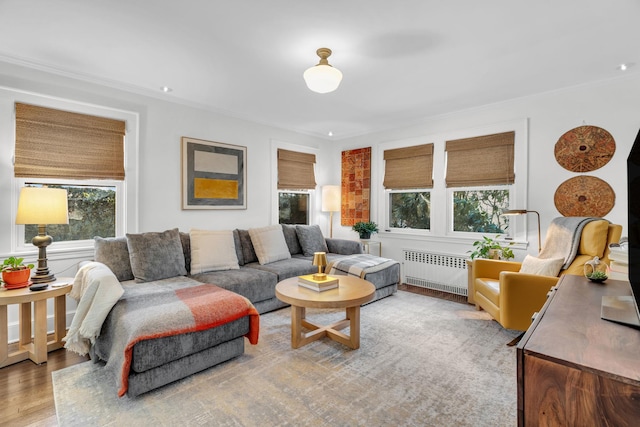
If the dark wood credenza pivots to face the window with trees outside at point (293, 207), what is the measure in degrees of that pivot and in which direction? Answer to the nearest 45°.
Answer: approximately 45° to its right

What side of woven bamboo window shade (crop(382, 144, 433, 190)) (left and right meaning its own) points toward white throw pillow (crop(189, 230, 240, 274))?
front

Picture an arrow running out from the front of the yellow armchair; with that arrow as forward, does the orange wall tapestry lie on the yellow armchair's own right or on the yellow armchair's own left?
on the yellow armchair's own right

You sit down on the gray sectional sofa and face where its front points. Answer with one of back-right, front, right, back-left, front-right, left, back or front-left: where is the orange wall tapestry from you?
left

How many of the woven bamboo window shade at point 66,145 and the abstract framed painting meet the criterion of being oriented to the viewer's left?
0

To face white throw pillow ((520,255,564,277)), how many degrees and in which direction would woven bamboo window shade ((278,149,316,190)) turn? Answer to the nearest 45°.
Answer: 0° — it already faces it

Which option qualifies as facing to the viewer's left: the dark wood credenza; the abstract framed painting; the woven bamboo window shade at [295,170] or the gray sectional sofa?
the dark wood credenza

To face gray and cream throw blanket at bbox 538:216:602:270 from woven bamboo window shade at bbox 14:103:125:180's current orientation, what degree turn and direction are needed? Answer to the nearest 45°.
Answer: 0° — it already faces it

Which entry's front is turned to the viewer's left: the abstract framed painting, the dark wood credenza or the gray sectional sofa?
the dark wood credenza

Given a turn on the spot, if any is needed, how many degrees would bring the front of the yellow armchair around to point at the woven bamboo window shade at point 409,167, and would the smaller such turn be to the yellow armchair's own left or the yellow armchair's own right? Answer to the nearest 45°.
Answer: approximately 90° to the yellow armchair's own right

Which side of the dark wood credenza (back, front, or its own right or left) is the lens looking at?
left

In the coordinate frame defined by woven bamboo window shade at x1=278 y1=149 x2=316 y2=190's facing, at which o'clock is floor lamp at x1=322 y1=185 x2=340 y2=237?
The floor lamp is roughly at 10 o'clock from the woven bamboo window shade.

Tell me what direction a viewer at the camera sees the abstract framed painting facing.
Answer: facing the viewer and to the right of the viewer

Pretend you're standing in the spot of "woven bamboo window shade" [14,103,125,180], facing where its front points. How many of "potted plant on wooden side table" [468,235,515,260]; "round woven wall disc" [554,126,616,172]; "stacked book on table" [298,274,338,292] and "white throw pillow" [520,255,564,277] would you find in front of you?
4

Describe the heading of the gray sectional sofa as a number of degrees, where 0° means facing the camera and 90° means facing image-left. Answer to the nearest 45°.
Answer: approximately 315°

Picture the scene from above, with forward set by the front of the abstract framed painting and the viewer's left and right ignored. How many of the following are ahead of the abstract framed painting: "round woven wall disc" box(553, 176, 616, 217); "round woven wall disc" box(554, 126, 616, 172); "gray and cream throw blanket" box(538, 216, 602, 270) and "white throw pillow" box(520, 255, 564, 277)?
4

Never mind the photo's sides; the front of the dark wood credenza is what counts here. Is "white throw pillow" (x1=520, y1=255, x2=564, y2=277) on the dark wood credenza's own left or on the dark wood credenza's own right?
on the dark wood credenza's own right

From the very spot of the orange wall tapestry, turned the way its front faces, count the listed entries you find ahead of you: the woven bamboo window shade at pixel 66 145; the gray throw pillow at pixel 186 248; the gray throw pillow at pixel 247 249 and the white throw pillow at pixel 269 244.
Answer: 4

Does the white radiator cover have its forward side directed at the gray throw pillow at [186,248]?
yes
